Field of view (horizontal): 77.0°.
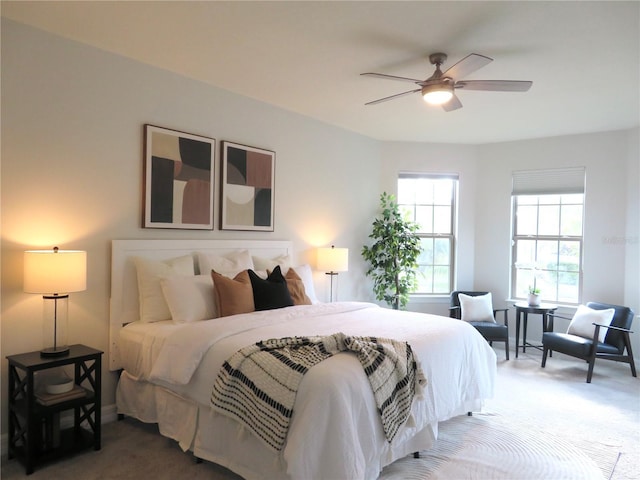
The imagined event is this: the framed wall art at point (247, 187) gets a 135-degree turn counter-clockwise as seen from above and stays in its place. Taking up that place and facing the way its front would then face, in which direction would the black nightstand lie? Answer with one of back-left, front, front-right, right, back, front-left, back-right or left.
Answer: back-left

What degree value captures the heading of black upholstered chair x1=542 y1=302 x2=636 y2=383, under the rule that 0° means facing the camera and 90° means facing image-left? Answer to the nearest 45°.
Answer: approximately 45°

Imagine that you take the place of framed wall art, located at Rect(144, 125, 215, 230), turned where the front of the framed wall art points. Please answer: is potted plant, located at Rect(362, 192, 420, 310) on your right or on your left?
on your left

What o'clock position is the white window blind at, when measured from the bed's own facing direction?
The white window blind is roughly at 9 o'clock from the bed.

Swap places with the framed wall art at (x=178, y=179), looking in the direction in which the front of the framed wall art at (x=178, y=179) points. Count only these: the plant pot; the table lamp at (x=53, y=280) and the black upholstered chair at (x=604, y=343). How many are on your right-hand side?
1
